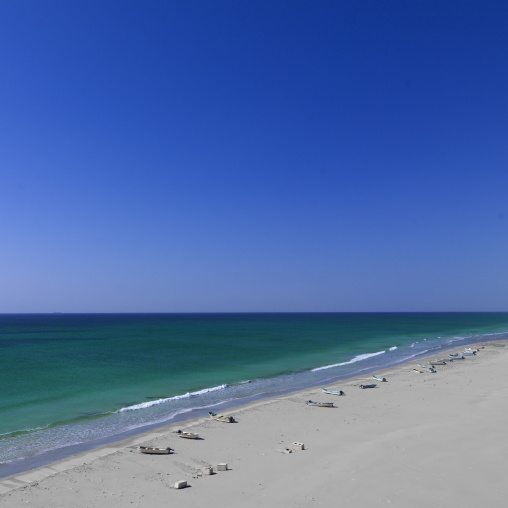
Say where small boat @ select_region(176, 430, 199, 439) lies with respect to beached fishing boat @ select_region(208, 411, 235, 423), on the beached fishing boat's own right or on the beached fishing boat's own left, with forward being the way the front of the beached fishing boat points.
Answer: on the beached fishing boat's own left

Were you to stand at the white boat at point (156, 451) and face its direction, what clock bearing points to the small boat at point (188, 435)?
The small boat is roughly at 4 o'clock from the white boat.

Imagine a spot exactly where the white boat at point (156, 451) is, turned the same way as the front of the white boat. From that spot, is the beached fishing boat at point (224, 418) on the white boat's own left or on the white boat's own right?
on the white boat's own right

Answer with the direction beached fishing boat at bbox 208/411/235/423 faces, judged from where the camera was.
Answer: facing away from the viewer and to the left of the viewer

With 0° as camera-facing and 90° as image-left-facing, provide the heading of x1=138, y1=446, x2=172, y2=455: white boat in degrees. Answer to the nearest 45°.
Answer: approximately 90°
